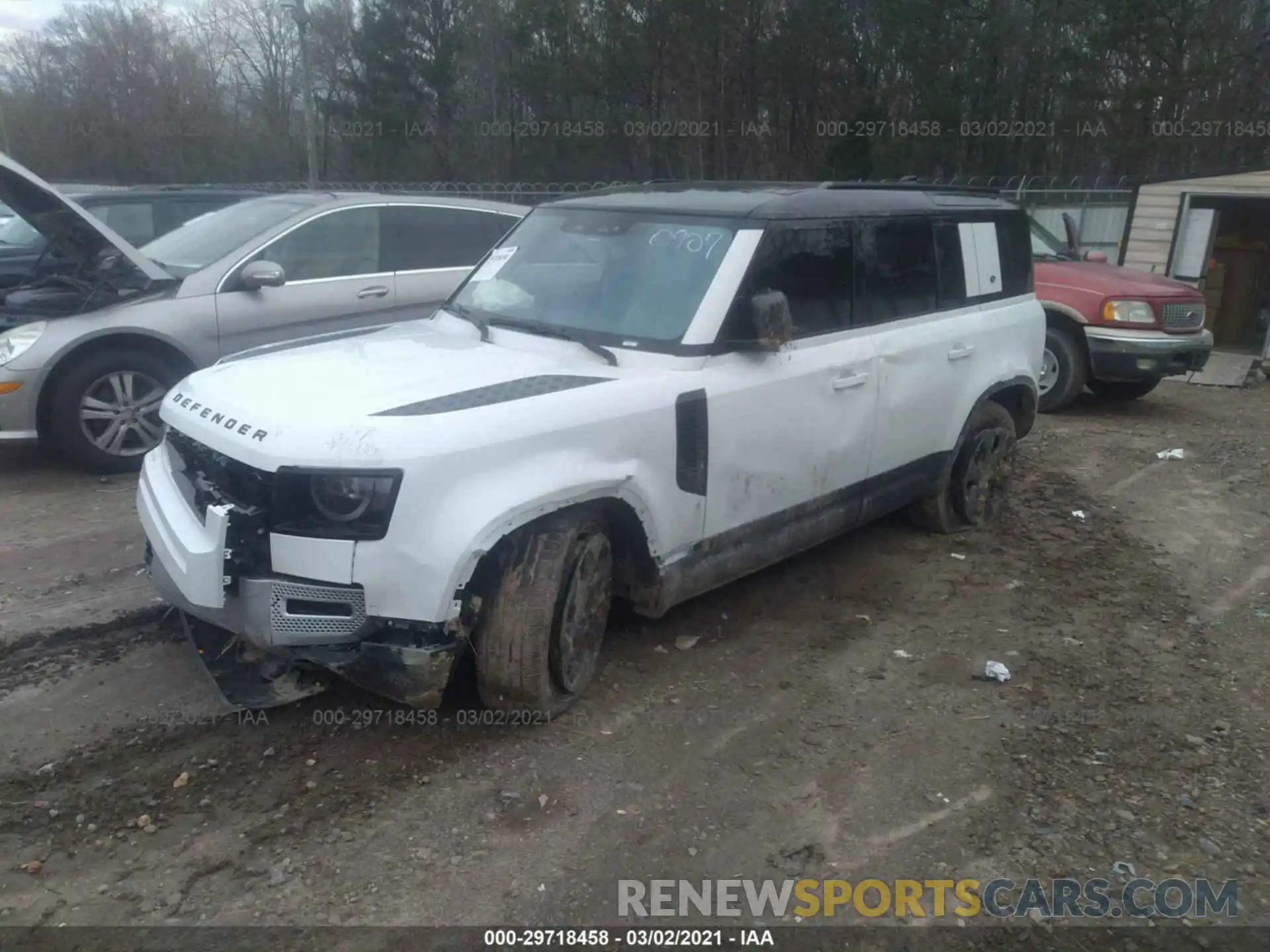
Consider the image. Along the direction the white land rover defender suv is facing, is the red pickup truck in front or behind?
behind

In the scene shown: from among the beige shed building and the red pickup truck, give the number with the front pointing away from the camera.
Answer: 0

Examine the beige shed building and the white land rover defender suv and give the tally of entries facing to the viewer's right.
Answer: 0

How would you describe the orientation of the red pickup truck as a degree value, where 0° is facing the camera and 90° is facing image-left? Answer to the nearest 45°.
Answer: approximately 315°

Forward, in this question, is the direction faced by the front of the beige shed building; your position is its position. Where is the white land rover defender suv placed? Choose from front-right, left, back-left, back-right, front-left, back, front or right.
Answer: front

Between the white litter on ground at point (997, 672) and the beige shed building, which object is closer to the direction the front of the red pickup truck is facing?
the white litter on ground

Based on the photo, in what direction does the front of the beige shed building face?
toward the camera

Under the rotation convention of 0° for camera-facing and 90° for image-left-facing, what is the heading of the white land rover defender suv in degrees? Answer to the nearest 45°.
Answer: approximately 45°

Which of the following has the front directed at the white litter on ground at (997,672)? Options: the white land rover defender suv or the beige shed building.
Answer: the beige shed building

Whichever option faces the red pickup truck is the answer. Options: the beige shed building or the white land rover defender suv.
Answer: the beige shed building

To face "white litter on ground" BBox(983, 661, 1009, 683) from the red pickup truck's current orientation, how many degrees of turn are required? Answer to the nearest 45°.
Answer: approximately 45° to its right

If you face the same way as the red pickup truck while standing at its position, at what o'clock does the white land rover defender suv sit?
The white land rover defender suv is roughly at 2 o'clock from the red pickup truck.

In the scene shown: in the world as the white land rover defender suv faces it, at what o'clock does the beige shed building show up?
The beige shed building is roughly at 6 o'clock from the white land rover defender suv.

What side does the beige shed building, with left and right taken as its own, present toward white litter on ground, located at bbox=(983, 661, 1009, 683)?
front

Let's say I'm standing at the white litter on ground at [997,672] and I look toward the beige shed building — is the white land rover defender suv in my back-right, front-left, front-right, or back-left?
front-left
